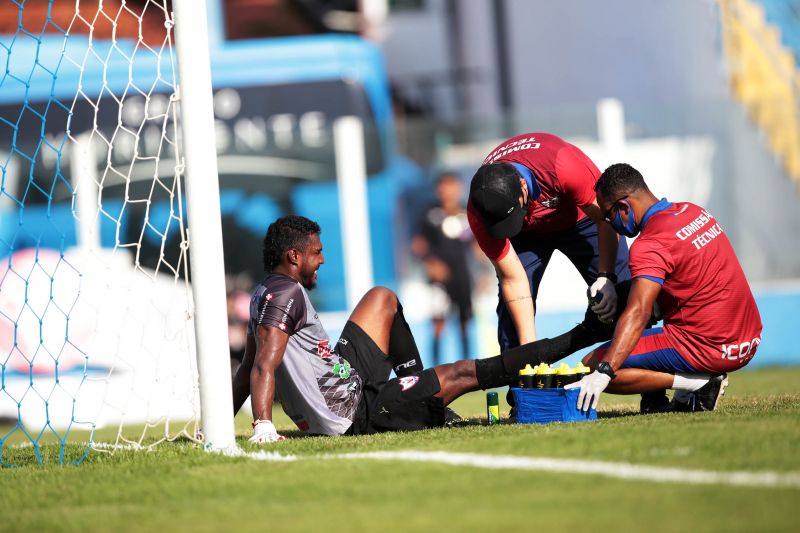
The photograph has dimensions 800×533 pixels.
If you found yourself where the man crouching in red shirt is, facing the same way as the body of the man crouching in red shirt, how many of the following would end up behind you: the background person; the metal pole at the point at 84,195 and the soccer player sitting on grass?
0

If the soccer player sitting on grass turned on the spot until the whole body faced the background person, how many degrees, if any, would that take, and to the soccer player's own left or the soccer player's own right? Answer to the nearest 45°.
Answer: approximately 90° to the soccer player's own left

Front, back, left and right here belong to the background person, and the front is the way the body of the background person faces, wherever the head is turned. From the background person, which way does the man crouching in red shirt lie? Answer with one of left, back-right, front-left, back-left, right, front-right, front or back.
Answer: front

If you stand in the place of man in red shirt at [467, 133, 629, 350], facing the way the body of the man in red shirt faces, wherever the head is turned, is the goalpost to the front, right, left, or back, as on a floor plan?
front

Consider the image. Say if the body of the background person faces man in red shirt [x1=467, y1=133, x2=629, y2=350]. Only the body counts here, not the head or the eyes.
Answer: yes

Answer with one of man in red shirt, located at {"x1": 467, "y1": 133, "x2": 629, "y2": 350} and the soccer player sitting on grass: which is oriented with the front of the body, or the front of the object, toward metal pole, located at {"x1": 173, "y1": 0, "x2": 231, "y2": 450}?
the man in red shirt

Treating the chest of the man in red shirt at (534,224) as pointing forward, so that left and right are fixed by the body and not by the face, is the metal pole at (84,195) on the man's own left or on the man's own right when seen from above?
on the man's own right

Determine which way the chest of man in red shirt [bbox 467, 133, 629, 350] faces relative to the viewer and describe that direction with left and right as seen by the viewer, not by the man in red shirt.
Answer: facing the viewer and to the left of the viewer

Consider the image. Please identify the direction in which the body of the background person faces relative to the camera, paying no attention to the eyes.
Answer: toward the camera

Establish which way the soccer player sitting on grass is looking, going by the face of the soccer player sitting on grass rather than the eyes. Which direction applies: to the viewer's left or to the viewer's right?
to the viewer's right

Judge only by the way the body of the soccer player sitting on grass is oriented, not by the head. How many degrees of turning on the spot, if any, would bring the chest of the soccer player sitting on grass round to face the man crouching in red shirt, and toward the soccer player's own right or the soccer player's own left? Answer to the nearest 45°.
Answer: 0° — they already face them

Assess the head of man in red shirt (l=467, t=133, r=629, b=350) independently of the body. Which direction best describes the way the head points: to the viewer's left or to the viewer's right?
to the viewer's left

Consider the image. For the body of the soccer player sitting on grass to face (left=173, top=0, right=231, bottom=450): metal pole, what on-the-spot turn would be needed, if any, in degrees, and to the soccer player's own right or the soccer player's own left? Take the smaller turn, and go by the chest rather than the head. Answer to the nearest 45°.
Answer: approximately 135° to the soccer player's own right

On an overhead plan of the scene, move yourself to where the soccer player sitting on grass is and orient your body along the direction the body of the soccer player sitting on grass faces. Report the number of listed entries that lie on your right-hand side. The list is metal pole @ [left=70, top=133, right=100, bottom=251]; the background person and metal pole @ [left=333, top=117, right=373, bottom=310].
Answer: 0

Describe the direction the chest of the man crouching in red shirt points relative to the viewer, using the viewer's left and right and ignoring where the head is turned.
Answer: facing away from the viewer and to the left of the viewer

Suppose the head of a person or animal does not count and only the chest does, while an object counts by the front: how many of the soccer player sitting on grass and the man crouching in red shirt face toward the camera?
0

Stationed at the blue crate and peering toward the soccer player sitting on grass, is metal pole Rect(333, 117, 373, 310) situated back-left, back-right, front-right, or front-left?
front-right

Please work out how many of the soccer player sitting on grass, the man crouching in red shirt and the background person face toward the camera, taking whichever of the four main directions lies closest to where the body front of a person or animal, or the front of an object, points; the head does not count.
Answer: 1

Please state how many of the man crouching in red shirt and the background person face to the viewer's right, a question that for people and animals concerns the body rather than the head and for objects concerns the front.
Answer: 0

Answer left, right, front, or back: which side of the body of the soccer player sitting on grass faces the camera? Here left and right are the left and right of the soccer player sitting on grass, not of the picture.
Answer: right
